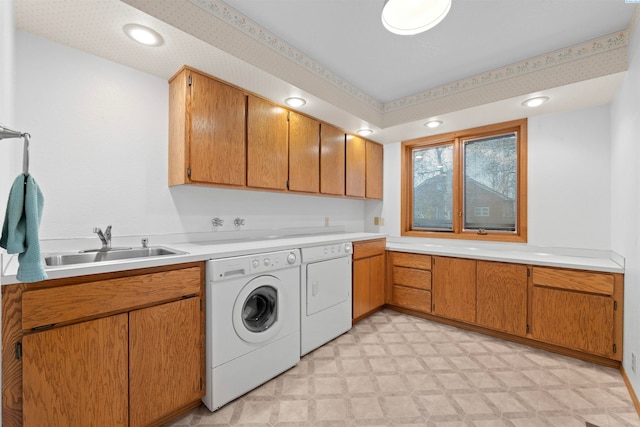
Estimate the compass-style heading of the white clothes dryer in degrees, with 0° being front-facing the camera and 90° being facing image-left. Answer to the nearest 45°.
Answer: approximately 315°

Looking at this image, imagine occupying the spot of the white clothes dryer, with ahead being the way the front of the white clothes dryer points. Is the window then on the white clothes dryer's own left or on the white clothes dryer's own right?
on the white clothes dryer's own left

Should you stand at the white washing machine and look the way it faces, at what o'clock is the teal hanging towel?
The teal hanging towel is roughly at 3 o'clock from the white washing machine.

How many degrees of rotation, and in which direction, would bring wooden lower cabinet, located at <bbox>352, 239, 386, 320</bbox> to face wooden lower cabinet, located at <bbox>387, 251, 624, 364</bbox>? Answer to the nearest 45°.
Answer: approximately 45° to its left

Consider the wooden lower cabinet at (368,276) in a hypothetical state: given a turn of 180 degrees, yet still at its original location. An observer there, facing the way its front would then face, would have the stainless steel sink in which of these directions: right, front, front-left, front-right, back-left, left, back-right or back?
left

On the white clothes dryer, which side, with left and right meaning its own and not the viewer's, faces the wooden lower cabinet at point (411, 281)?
left

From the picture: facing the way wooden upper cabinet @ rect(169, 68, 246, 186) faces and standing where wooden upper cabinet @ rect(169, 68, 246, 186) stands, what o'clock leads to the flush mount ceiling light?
The flush mount ceiling light is roughly at 12 o'clock from the wooden upper cabinet.

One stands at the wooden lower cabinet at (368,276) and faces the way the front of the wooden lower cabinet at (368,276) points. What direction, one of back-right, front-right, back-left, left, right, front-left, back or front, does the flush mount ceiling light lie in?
front-right
